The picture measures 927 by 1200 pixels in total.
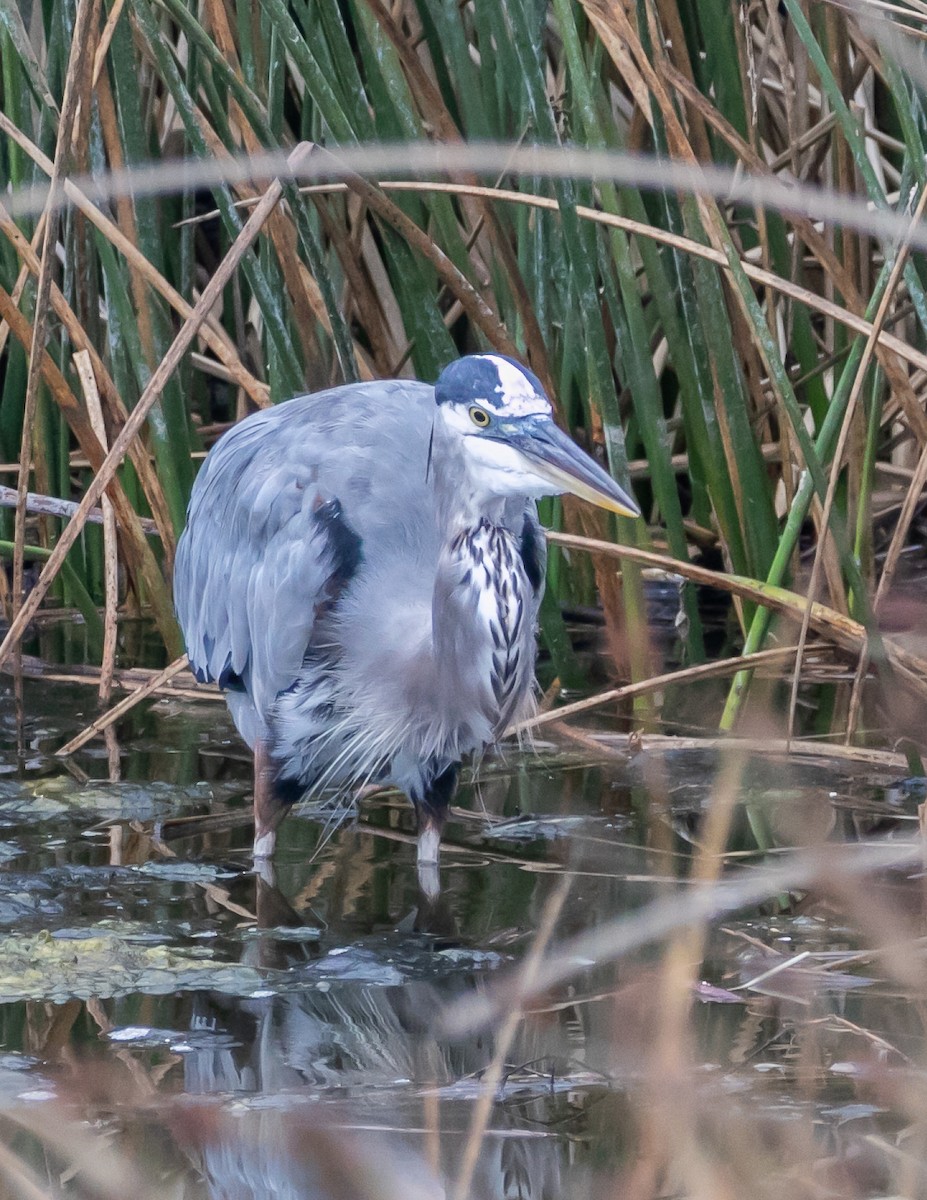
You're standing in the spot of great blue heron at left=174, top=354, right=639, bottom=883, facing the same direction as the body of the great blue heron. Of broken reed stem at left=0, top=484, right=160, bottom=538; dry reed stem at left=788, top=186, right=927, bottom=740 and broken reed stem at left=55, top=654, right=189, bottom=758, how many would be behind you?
2

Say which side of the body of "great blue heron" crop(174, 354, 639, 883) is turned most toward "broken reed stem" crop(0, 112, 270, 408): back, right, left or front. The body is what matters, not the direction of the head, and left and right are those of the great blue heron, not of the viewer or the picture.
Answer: back

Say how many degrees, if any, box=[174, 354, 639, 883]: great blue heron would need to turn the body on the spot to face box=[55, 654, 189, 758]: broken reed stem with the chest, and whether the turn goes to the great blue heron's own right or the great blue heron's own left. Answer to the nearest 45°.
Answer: approximately 180°

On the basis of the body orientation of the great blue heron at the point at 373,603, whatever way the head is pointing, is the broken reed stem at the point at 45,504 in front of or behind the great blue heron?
behind

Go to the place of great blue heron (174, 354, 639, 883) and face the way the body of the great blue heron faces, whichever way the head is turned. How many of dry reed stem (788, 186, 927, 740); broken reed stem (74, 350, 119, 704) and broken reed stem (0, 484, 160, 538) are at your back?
2

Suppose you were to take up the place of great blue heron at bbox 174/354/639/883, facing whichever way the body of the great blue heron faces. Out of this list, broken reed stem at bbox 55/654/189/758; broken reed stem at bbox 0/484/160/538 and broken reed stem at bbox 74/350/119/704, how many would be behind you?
3

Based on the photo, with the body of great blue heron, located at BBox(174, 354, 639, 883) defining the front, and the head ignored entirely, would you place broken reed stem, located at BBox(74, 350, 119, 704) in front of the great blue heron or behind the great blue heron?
behind

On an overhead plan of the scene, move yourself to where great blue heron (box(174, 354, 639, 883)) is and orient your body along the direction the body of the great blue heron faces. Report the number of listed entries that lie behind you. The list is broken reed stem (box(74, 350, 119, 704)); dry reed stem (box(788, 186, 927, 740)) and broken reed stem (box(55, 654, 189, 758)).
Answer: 2

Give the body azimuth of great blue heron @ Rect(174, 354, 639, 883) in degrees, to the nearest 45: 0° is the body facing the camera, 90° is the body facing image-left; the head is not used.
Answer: approximately 315°

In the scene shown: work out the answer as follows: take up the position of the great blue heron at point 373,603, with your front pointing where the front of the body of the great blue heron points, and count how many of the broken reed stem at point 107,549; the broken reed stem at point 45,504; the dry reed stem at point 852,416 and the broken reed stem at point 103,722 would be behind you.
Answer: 3
